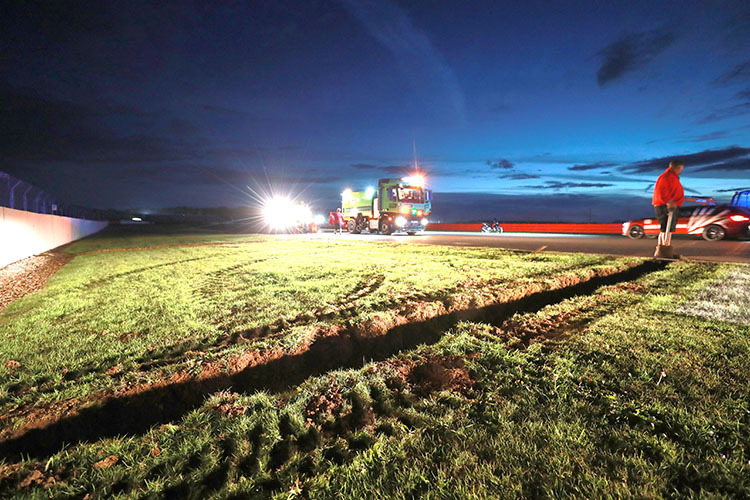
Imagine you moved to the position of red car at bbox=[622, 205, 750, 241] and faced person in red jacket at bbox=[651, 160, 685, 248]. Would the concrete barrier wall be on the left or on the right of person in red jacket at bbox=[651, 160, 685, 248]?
right

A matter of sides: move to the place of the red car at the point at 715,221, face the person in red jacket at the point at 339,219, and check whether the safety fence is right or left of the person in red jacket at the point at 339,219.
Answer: left

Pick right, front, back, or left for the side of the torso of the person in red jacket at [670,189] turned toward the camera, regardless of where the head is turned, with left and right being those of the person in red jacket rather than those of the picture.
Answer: right

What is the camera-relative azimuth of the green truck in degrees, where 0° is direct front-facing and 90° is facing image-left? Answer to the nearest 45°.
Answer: approximately 315°

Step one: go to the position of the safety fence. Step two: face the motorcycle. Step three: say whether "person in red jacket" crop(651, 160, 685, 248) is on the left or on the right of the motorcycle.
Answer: right

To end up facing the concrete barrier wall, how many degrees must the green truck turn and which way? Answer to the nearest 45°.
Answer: approximately 90° to its right

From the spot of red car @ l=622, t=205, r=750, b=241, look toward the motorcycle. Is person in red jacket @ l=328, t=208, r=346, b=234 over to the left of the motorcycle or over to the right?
left
